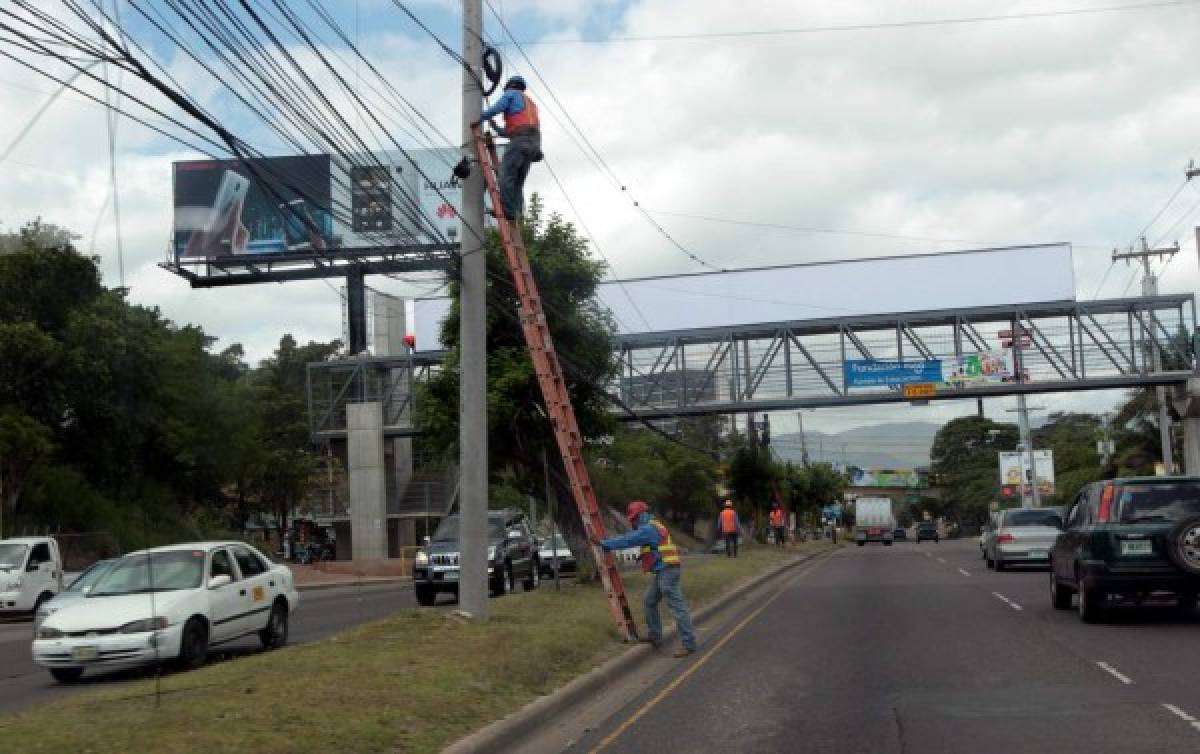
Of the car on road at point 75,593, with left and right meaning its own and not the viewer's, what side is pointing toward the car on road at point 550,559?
back

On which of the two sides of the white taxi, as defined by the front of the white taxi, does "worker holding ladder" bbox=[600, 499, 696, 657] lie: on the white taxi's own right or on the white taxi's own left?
on the white taxi's own left

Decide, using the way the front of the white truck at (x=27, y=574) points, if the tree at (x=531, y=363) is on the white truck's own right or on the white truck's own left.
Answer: on the white truck's own left

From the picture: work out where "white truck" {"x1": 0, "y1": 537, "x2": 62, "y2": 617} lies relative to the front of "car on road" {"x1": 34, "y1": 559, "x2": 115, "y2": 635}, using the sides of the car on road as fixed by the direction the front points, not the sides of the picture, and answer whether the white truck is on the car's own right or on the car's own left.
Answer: on the car's own right

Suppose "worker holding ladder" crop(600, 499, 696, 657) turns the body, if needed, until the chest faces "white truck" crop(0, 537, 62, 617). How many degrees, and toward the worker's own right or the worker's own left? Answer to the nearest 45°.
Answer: approximately 45° to the worker's own right

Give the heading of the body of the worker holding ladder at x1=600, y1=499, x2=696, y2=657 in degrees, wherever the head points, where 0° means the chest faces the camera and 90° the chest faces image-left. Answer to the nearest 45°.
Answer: approximately 90°

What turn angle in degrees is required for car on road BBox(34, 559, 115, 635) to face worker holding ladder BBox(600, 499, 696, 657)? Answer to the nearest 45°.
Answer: approximately 90° to its left

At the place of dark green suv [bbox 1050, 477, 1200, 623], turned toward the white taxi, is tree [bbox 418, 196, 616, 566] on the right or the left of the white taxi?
right

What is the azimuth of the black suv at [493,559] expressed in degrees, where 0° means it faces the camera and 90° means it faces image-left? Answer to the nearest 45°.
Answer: approximately 45°

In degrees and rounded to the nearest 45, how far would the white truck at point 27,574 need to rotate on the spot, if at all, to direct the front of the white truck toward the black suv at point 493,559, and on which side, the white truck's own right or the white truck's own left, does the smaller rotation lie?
approximately 90° to the white truck's own left

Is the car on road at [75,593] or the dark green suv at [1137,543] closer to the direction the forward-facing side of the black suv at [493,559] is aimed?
the car on road
